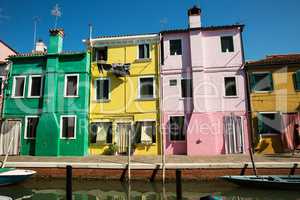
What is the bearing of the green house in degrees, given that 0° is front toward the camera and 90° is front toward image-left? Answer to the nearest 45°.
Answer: approximately 0°

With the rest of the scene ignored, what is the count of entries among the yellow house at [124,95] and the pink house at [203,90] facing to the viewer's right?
0

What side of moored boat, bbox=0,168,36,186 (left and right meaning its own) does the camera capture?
right

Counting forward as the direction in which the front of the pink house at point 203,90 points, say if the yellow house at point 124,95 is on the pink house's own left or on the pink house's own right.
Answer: on the pink house's own right

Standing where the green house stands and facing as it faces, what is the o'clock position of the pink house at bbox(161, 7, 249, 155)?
The pink house is roughly at 10 o'clock from the green house.

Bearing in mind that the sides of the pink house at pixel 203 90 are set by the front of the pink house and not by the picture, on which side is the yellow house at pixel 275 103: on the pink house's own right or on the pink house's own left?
on the pink house's own left

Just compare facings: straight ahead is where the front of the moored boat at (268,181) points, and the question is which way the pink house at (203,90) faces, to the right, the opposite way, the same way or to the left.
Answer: to the left

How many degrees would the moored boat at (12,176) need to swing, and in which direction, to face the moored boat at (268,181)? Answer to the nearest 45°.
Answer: approximately 45° to its right

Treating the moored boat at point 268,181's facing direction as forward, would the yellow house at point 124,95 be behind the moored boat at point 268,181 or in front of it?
in front

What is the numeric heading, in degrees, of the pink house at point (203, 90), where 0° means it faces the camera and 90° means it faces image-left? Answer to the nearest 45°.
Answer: approximately 0°

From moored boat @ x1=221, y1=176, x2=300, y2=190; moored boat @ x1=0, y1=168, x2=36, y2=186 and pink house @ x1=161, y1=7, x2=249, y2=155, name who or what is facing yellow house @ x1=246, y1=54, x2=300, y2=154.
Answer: moored boat @ x1=0, y1=168, x2=36, y2=186

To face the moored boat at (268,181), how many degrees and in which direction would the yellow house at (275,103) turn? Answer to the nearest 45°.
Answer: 0° — it already faces it

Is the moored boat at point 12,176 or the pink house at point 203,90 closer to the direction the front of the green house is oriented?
the moored boat

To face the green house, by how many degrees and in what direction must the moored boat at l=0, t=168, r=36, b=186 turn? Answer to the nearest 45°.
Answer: approximately 90° to its left

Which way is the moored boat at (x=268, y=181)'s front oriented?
to the viewer's left
